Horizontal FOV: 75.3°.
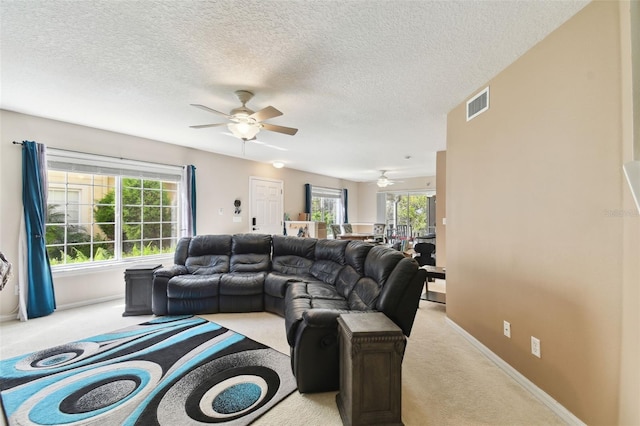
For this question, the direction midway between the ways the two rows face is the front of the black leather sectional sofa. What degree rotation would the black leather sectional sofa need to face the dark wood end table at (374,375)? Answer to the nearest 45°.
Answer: approximately 45° to its left

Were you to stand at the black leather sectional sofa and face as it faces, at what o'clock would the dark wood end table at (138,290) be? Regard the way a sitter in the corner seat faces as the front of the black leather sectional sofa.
The dark wood end table is roughly at 2 o'clock from the black leather sectional sofa.

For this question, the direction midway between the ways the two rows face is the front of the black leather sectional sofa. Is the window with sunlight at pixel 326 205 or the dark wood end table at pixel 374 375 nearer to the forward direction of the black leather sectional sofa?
the dark wood end table

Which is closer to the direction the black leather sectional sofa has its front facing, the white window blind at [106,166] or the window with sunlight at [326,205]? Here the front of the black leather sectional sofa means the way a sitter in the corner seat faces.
the white window blind

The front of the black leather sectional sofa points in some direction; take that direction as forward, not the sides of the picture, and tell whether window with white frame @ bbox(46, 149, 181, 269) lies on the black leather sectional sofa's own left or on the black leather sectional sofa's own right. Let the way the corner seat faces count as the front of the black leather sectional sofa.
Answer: on the black leather sectional sofa's own right

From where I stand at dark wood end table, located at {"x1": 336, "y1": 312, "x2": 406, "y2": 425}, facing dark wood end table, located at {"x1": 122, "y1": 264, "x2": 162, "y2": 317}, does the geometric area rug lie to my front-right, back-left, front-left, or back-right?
front-left

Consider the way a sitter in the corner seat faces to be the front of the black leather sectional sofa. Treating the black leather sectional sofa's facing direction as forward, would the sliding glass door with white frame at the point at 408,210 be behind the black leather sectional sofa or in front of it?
behind

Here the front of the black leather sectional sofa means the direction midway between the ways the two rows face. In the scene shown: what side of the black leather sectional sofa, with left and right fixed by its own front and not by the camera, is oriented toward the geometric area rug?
front

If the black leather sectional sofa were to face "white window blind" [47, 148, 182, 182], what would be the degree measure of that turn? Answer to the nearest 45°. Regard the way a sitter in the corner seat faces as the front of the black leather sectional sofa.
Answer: approximately 45° to its right

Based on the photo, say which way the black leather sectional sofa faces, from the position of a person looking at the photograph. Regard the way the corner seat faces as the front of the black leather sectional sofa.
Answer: facing the viewer and to the left of the viewer

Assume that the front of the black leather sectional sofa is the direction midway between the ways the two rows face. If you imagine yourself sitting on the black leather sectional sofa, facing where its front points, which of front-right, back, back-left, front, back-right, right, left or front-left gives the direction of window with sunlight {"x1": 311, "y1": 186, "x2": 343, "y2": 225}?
back-right

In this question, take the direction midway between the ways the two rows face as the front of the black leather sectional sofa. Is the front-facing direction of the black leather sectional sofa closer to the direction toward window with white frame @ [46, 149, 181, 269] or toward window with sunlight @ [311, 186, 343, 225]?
the window with white frame

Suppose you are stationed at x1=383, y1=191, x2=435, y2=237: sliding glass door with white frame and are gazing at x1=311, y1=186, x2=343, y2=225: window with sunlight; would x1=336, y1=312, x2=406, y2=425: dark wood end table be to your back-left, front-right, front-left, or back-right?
front-left

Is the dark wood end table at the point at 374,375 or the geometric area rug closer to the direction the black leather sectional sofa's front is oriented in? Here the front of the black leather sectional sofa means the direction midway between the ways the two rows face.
the geometric area rug
